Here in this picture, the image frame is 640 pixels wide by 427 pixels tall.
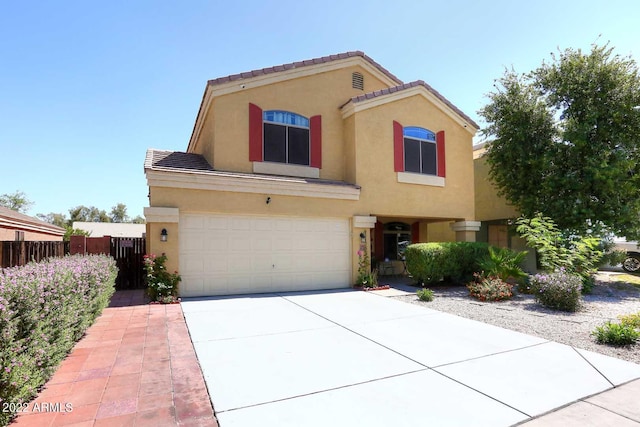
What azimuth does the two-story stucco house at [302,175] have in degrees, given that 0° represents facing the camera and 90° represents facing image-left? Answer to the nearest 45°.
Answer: approximately 315°

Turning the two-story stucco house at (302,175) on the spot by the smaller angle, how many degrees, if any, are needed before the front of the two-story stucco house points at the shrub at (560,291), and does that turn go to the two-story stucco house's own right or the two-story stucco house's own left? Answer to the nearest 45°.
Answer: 0° — it already faces it

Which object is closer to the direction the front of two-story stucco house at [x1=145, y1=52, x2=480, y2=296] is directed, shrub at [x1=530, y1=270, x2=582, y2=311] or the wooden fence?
the shrub

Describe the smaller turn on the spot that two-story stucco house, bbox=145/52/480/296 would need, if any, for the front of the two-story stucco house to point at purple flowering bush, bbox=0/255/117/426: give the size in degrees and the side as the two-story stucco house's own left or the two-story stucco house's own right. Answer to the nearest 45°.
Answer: approximately 45° to the two-story stucco house's own right

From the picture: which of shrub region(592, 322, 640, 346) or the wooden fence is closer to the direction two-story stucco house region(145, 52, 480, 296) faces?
the shrub

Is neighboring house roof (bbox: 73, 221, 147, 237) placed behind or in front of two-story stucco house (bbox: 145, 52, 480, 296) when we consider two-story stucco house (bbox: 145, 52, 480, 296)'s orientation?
behind
